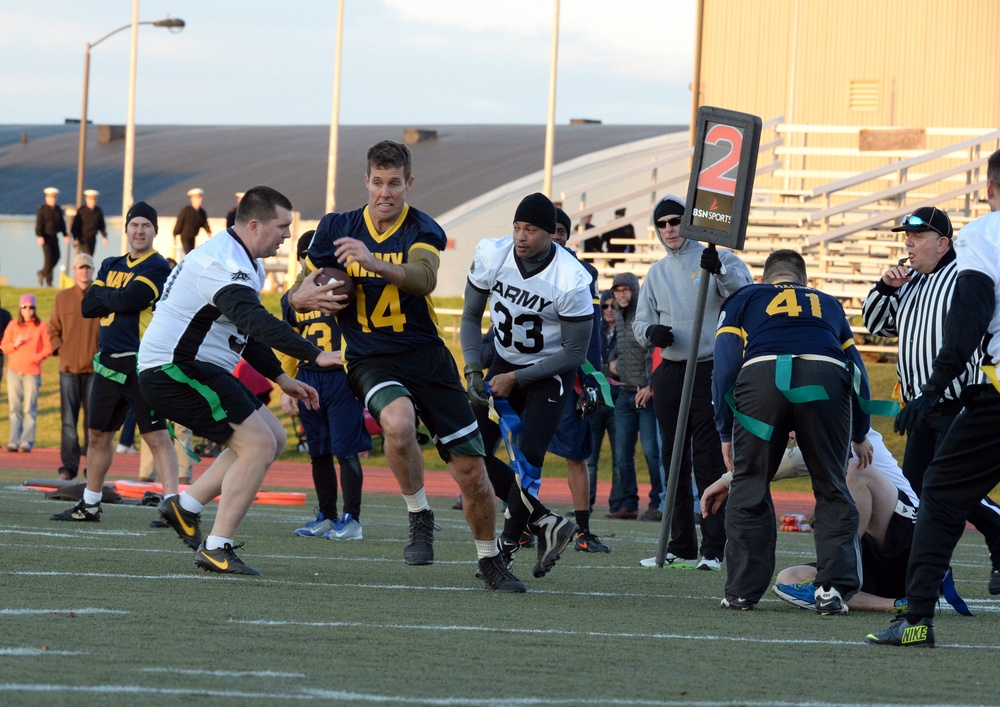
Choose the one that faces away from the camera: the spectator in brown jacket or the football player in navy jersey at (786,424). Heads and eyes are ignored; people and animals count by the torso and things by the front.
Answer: the football player in navy jersey

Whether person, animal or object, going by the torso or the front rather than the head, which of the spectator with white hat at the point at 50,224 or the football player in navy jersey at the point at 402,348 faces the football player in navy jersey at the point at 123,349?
the spectator with white hat

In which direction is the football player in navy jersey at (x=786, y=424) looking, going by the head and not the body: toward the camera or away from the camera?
away from the camera

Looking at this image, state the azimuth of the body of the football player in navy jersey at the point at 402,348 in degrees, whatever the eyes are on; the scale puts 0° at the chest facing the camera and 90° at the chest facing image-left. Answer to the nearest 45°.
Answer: approximately 0°

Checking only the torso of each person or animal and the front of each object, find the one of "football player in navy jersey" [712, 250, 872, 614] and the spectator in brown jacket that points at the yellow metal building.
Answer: the football player in navy jersey

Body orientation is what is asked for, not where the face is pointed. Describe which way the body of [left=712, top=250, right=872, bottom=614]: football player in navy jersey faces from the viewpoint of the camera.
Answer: away from the camera

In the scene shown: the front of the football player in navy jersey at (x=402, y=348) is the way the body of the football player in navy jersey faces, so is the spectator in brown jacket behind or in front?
behind

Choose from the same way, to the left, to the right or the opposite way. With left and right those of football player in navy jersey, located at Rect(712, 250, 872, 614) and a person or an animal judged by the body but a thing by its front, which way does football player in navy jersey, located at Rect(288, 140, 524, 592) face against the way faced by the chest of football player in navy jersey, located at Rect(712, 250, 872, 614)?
the opposite way

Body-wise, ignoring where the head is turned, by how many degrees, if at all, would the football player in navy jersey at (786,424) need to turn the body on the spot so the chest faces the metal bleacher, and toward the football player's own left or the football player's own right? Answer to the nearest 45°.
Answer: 0° — they already face it

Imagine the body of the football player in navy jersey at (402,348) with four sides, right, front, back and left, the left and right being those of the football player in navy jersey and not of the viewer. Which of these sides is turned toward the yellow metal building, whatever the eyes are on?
back

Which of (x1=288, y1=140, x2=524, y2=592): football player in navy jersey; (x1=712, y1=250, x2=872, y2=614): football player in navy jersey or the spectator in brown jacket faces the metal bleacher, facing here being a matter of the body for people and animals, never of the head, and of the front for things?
(x1=712, y1=250, x2=872, y2=614): football player in navy jersey
